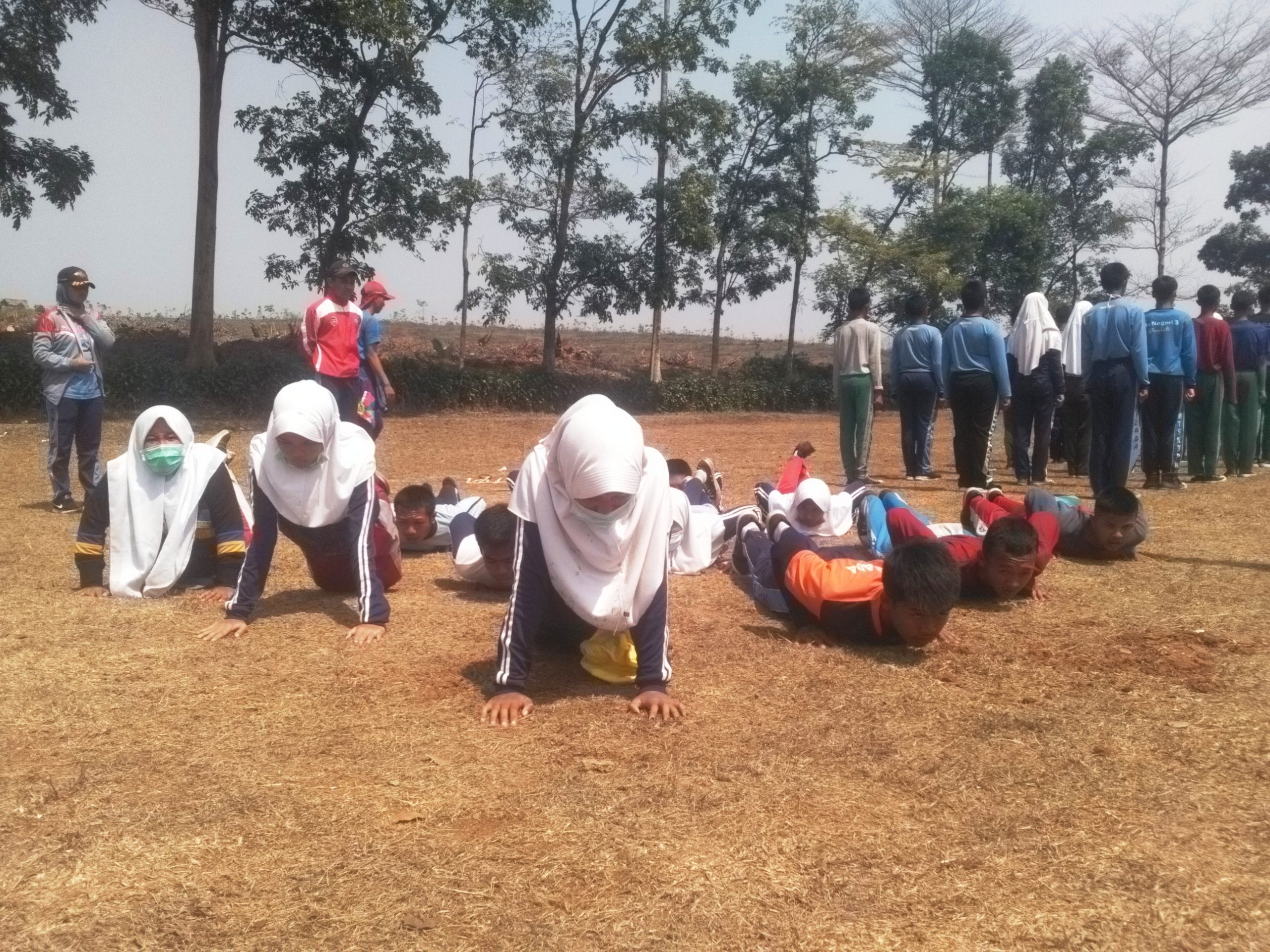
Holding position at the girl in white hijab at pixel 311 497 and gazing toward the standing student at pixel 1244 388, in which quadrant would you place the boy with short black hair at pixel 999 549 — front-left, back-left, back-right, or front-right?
front-right

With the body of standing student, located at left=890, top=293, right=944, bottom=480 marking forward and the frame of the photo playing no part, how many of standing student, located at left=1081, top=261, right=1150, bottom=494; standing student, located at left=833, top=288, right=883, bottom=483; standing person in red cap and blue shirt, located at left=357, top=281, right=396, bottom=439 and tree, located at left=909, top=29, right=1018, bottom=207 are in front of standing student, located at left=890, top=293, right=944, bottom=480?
1

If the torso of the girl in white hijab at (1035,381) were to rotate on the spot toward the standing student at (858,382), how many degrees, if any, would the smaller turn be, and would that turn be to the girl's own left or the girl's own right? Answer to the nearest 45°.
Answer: approximately 135° to the girl's own left

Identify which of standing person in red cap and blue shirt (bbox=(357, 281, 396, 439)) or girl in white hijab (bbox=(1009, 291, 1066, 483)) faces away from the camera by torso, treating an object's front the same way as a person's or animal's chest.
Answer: the girl in white hijab

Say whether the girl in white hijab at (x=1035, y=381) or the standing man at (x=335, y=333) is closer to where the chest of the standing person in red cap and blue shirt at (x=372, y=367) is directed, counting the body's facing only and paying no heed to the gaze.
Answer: the girl in white hijab

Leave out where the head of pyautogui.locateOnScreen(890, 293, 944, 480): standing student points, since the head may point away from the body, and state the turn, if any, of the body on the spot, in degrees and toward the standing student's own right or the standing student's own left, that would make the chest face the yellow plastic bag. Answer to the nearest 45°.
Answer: approximately 180°

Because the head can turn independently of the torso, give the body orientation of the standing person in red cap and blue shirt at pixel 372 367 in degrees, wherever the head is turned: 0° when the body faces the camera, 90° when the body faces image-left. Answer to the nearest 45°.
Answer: approximately 270°

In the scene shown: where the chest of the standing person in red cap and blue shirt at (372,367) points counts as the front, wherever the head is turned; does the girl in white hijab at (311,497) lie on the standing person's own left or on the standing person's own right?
on the standing person's own right

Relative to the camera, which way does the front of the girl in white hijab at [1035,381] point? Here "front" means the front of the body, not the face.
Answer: away from the camera

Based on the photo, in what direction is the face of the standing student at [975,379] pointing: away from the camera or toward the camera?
away from the camera

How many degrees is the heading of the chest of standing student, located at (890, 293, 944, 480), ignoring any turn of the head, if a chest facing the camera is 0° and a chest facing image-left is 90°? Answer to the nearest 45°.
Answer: approximately 180°

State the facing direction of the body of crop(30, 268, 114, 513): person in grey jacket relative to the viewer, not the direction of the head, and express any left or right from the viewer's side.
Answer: facing the viewer and to the right of the viewer

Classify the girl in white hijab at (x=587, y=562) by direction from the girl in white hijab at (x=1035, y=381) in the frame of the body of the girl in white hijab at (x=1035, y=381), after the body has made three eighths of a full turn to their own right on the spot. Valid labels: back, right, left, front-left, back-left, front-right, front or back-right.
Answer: front-right

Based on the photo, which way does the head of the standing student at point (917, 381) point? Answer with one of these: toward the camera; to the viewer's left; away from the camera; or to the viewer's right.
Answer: away from the camera

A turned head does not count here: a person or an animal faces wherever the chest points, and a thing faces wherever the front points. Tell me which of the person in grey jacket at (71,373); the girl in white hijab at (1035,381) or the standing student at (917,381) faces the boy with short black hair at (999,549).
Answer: the person in grey jacket

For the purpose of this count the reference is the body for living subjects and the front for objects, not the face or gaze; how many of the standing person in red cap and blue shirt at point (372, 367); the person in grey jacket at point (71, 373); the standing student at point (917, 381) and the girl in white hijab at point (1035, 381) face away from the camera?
2
